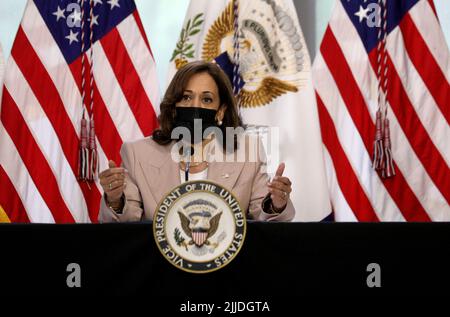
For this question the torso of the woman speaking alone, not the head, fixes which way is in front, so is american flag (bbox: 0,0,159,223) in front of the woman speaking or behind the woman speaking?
behind

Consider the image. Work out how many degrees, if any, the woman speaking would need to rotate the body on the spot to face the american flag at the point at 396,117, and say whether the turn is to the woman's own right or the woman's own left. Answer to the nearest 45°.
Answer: approximately 135° to the woman's own left

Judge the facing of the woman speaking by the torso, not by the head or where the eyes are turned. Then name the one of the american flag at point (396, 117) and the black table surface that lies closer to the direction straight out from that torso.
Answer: the black table surface

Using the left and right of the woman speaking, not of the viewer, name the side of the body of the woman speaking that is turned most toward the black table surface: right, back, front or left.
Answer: front

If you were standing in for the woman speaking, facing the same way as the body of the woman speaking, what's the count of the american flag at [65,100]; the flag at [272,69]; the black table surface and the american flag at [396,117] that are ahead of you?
1

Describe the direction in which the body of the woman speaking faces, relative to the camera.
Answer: toward the camera

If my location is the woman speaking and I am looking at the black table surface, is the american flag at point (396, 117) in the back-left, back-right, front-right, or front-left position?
back-left

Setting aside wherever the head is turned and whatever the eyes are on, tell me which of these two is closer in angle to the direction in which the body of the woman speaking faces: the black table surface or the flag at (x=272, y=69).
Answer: the black table surface

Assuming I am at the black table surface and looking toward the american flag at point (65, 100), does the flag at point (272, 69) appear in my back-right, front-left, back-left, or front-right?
front-right

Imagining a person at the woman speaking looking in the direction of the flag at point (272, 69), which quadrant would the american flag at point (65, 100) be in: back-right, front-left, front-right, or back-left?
front-left

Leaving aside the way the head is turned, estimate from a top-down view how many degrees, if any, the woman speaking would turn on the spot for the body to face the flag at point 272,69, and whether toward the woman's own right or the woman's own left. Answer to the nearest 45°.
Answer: approximately 180°
